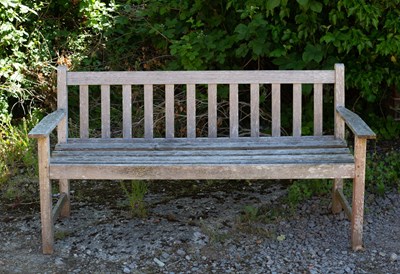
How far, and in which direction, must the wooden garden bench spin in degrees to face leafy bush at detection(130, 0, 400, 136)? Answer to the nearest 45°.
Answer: approximately 135° to its left

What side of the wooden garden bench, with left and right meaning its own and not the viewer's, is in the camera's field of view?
front
